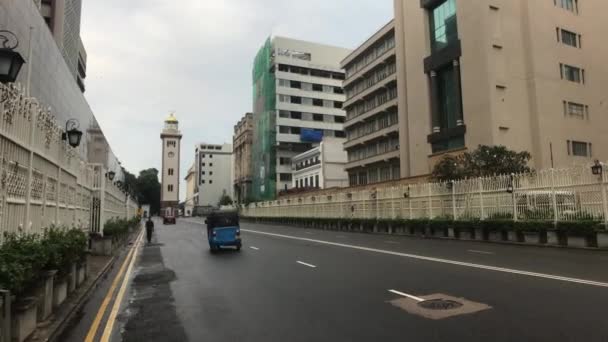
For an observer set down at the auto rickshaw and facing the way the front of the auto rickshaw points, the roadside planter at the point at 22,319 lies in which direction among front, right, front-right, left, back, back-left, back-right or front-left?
back

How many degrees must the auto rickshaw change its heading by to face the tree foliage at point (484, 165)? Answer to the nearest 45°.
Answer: approximately 90° to its right

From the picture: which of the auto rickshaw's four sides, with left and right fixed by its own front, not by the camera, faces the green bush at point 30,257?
back

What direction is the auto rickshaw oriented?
away from the camera

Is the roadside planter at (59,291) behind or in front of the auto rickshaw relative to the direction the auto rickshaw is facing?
behind

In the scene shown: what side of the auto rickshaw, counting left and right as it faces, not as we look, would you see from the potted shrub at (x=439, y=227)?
right

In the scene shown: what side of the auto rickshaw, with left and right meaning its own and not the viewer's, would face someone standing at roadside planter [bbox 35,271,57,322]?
back

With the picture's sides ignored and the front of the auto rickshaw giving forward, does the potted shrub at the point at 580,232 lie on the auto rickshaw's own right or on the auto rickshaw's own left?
on the auto rickshaw's own right

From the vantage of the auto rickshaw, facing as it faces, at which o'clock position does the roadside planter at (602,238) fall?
The roadside planter is roughly at 4 o'clock from the auto rickshaw.

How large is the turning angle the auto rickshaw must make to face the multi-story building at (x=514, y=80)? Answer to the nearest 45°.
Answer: approximately 45° to its right

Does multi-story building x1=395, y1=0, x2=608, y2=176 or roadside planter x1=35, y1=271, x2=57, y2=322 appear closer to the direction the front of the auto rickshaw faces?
the multi-story building

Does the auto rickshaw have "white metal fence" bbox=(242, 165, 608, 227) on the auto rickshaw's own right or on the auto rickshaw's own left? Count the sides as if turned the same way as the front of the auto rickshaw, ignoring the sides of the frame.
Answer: on the auto rickshaw's own right
